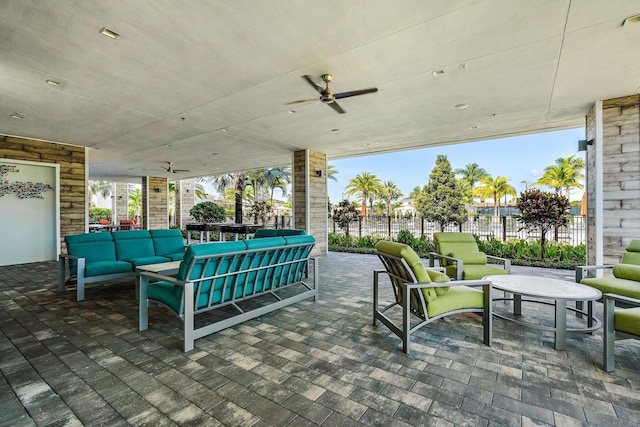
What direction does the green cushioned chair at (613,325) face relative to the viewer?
to the viewer's left

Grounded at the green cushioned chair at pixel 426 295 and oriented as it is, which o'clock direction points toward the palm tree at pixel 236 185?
The palm tree is roughly at 9 o'clock from the green cushioned chair.

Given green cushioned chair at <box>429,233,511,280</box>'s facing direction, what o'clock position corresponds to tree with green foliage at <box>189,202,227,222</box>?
The tree with green foliage is roughly at 5 o'clock from the green cushioned chair.

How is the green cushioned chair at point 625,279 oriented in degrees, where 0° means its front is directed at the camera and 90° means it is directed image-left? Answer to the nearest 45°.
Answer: approximately 45°

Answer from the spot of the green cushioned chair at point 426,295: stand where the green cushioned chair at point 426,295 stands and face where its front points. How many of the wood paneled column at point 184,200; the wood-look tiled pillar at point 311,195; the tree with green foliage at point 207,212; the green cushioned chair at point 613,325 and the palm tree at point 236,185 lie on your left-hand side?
4

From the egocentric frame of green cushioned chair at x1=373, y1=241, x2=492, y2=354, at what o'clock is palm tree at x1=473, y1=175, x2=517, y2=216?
The palm tree is roughly at 11 o'clock from the green cushioned chair.

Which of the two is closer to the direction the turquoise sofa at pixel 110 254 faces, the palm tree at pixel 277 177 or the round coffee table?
the round coffee table

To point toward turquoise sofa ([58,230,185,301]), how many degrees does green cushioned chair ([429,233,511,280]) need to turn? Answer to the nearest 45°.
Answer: approximately 90° to its right
